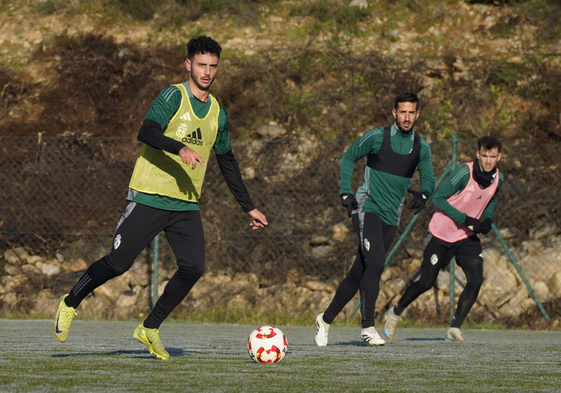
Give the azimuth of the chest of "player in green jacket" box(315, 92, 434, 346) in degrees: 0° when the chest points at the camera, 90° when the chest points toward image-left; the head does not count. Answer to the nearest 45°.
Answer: approximately 315°

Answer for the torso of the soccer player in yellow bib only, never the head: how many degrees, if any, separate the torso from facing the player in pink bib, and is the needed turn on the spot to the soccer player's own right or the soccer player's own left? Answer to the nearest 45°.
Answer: approximately 90° to the soccer player's own left

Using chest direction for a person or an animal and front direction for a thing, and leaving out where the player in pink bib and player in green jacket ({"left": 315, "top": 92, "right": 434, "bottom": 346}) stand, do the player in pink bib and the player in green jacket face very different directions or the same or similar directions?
same or similar directions

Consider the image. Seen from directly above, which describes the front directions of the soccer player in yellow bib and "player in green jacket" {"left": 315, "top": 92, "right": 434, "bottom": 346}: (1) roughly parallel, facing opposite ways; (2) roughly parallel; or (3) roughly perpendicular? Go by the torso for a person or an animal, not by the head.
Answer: roughly parallel

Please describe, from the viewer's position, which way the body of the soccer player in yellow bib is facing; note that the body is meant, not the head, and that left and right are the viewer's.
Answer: facing the viewer and to the right of the viewer

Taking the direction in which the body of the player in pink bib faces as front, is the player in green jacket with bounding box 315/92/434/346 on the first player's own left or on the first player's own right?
on the first player's own right

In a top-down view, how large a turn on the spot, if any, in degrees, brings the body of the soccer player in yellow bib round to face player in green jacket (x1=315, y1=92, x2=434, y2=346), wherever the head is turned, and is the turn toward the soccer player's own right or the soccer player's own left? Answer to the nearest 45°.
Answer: approximately 90° to the soccer player's own left

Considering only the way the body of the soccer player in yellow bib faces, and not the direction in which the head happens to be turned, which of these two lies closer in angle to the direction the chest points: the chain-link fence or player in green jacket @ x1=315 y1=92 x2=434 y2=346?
the player in green jacket

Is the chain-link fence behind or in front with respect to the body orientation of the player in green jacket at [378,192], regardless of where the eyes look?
behind

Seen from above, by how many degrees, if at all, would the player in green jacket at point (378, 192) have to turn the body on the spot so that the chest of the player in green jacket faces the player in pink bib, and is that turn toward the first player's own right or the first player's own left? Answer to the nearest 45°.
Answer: approximately 90° to the first player's own left

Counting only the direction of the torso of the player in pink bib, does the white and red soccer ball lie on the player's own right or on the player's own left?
on the player's own right

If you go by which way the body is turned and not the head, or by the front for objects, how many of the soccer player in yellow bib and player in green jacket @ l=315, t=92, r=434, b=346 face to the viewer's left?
0

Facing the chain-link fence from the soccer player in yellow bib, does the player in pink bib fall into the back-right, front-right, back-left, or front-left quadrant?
front-right

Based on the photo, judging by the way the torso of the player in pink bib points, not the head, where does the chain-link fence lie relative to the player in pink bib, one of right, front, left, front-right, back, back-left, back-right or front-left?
back

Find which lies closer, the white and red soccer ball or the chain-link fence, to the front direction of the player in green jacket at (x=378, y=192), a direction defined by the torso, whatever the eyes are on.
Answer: the white and red soccer ball
